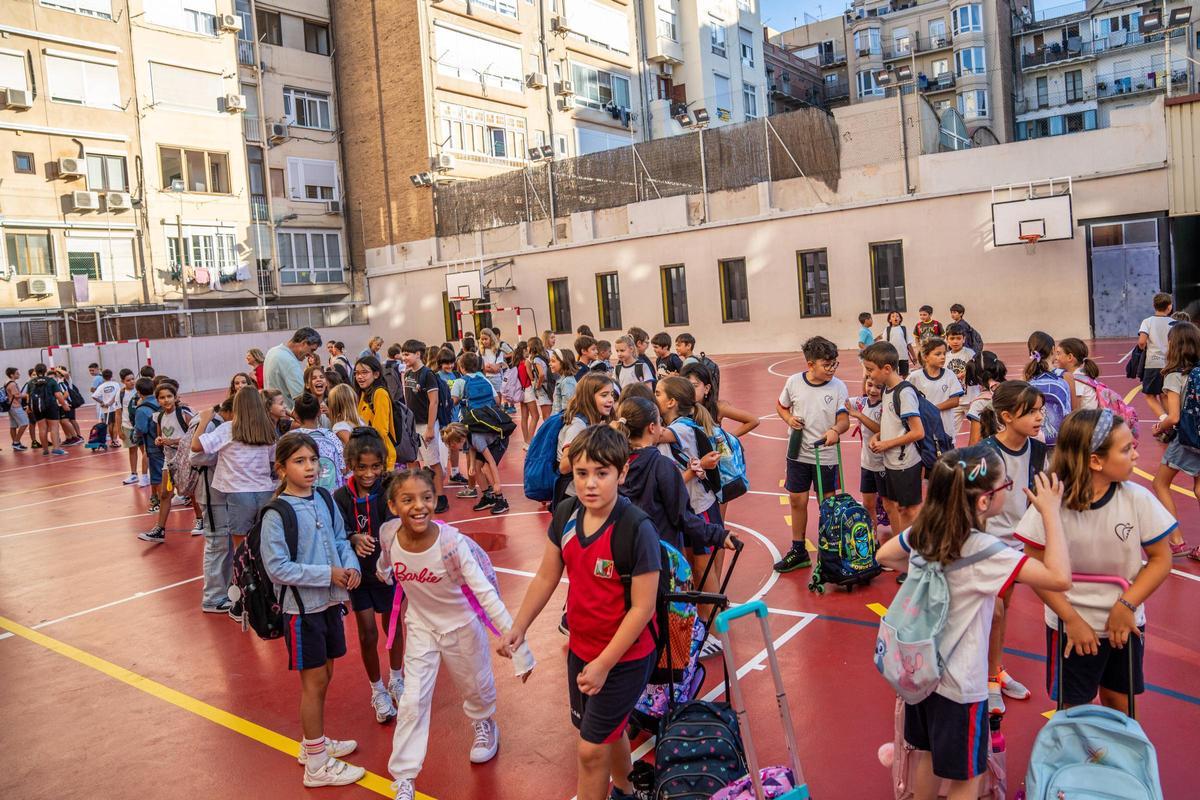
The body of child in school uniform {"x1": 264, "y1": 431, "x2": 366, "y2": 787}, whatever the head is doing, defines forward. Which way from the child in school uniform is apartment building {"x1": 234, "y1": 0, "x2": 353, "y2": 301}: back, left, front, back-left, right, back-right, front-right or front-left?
back-left

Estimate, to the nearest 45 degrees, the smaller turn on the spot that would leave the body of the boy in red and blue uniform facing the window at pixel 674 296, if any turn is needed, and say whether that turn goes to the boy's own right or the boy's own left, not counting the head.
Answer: approximately 135° to the boy's own right

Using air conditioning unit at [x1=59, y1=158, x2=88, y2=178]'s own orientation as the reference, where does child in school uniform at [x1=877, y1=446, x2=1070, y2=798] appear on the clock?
The child in school uniform is roughly at 12 o'clock from the air conditioning unit.

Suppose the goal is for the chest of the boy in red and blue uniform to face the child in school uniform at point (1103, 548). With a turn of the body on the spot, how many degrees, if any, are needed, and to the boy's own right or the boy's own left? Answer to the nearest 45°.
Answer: approximately 135° to the boy's own left

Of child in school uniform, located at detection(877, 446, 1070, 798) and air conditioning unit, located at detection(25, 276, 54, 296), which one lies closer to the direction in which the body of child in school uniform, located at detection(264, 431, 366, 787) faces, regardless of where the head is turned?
the child in school uniform

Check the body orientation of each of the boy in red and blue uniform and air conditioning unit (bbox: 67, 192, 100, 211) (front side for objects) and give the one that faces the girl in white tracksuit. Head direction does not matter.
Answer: the air conditioning unit

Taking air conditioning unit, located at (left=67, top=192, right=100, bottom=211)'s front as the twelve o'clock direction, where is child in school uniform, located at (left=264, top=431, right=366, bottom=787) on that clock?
The child in school uniform is roughly at 12 o'clock from the air conditioning unit.

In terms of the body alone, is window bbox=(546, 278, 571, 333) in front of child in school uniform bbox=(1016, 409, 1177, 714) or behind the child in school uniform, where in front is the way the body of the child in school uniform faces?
behind

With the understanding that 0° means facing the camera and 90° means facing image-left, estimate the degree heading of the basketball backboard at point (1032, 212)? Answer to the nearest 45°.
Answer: approximately 0°

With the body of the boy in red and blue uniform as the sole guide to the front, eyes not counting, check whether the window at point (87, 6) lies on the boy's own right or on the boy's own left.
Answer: on the boy's own right

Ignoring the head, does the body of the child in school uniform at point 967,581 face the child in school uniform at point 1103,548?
yes

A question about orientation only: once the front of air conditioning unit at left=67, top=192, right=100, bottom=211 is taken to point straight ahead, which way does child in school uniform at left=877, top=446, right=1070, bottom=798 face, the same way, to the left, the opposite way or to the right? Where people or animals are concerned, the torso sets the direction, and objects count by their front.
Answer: to the left
